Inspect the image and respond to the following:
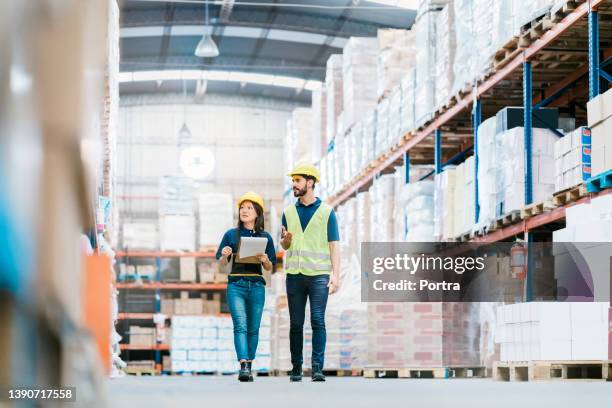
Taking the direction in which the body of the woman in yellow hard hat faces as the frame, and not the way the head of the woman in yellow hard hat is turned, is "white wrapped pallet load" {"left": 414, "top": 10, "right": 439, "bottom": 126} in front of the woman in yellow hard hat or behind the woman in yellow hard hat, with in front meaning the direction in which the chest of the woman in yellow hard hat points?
behind

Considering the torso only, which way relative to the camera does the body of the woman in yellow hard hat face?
toward the camera

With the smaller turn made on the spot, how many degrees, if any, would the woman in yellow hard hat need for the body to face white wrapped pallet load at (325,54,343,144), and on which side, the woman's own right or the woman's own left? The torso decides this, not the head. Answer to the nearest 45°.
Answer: approximately 180°

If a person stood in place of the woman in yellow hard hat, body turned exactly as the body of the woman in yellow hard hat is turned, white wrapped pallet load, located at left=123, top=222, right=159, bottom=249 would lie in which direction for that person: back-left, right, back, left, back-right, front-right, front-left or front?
back

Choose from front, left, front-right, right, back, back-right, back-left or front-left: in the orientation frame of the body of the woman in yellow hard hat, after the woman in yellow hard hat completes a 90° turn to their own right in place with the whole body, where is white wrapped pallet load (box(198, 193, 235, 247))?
right

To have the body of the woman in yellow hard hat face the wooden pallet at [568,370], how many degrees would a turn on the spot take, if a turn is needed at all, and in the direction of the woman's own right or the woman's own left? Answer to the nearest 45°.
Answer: approximately 45° to the woman's own left

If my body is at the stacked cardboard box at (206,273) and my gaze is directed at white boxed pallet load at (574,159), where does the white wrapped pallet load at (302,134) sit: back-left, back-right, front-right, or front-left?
front-left

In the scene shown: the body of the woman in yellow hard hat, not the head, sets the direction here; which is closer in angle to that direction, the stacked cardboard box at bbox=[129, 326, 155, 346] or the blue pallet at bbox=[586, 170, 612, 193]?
the blue pallet

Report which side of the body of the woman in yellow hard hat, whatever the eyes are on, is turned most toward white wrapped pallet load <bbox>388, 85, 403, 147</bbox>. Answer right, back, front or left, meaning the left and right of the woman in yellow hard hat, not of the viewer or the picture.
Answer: back

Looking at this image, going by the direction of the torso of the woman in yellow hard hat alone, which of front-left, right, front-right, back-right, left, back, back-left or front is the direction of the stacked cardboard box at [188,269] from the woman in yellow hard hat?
back

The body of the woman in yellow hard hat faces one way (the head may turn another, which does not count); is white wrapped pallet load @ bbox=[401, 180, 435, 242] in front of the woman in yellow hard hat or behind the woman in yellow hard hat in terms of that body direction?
behind

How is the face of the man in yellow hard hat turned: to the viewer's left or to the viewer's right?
to the viewer's left
